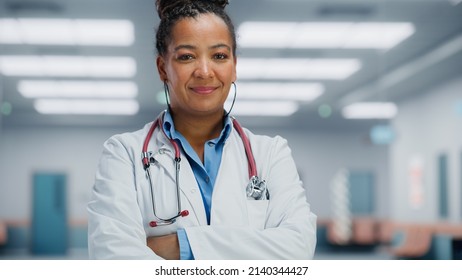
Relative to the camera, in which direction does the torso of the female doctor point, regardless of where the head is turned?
toward the camera

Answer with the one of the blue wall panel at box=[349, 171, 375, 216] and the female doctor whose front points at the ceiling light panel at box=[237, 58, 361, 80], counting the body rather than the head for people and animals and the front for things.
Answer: the blue wall panel

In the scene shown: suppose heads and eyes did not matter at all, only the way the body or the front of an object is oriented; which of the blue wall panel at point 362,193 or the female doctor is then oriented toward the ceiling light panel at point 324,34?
the blue wall panel

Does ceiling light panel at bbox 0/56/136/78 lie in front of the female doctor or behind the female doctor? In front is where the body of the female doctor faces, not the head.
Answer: behind

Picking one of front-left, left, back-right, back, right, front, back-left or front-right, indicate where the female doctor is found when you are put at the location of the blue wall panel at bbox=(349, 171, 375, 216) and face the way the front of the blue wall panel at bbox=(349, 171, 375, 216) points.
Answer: front

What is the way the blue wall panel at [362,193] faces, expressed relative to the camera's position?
facing the viewer

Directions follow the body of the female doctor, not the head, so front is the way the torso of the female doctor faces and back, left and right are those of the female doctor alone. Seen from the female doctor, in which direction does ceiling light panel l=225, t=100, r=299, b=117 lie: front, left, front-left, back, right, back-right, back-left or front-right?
back

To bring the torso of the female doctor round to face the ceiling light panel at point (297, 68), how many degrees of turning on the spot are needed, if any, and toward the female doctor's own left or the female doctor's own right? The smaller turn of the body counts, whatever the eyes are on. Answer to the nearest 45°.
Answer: approximately 180°

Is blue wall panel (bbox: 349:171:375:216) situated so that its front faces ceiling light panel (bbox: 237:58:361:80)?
yes

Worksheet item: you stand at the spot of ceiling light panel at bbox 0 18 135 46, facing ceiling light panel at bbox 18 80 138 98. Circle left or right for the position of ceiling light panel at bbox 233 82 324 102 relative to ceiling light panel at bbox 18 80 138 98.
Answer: right

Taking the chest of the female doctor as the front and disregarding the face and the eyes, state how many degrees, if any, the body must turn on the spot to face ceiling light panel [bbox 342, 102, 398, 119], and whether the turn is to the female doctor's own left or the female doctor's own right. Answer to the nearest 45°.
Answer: approximately 180°

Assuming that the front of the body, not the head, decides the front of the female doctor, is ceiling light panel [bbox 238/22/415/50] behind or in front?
behind

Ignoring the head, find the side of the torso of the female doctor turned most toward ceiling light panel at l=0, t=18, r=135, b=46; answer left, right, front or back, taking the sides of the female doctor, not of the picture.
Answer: back

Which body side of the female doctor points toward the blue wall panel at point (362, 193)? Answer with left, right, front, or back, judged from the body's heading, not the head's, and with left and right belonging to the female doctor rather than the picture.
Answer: back
